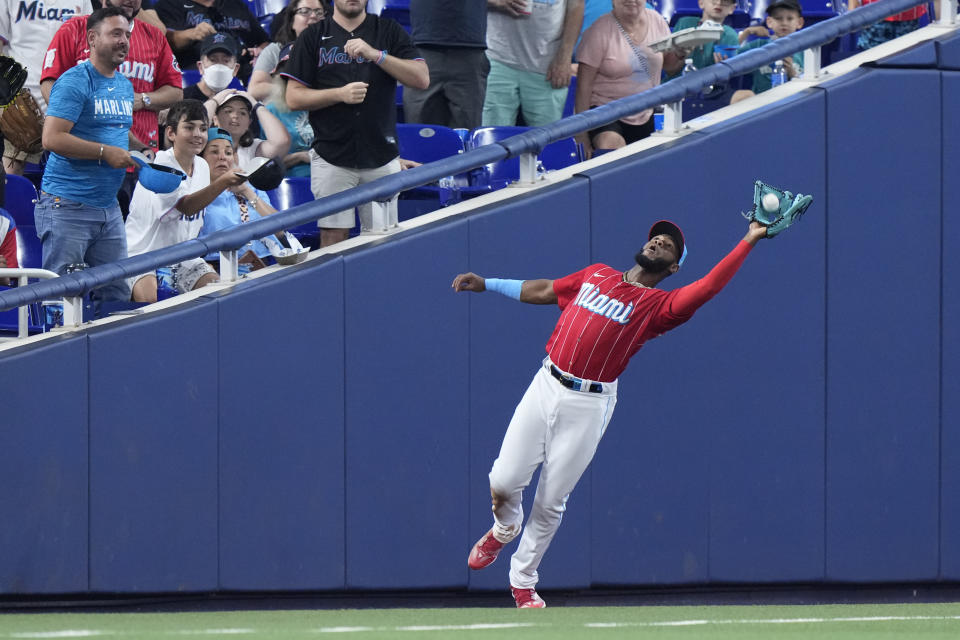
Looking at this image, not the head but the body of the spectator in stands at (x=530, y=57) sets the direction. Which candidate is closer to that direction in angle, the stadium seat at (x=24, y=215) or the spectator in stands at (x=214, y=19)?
the stadium seat

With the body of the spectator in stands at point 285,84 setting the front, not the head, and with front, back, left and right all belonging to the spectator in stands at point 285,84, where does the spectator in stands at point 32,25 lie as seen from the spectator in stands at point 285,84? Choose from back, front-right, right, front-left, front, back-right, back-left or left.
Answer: back-right

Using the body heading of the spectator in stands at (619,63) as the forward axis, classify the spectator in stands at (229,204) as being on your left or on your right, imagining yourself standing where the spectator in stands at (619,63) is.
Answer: on your right

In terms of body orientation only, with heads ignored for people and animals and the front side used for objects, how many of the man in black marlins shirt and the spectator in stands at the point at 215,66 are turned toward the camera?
2

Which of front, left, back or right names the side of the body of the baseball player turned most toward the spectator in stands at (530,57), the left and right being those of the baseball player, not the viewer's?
back

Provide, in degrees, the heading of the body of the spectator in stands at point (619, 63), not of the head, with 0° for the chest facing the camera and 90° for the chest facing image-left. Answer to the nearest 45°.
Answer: approximately 315°

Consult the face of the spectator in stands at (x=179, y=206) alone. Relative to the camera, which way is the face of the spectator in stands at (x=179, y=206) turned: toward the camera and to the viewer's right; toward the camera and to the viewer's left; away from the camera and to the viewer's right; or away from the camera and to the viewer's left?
toward the camera and to the viewer's right

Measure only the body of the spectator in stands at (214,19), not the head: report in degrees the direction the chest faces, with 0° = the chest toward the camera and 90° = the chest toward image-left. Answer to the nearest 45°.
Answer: approximately 0°

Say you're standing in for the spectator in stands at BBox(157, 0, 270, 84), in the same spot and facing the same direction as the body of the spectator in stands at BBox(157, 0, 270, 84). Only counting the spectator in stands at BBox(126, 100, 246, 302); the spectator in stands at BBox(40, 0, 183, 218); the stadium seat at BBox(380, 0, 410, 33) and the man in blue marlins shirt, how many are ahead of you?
3

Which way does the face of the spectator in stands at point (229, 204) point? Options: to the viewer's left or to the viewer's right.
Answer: to the viewer's right

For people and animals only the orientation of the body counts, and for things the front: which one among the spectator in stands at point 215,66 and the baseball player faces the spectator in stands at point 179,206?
the spectator in stands at point 215,66

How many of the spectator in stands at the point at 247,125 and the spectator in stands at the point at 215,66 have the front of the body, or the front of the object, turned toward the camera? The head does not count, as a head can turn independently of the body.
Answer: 2

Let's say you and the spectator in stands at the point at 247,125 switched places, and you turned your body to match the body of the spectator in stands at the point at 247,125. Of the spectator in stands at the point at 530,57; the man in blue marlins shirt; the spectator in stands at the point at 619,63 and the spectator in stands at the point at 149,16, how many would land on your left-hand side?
2

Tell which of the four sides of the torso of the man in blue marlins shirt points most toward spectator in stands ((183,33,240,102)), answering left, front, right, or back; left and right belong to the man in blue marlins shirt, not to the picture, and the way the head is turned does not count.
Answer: left

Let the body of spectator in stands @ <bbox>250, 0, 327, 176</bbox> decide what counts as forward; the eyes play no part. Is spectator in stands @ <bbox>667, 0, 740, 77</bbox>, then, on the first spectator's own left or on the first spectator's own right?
on the first spectator's own left

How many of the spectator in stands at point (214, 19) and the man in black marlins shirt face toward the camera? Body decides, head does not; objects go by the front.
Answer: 2
